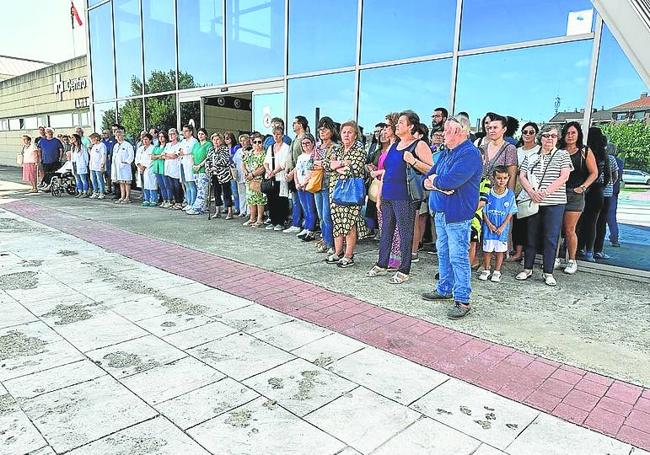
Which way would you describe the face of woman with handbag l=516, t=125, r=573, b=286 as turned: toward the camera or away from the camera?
toward the camera

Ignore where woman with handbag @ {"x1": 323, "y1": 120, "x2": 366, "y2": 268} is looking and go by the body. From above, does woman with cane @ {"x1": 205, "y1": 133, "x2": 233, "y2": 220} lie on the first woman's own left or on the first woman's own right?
on the first woman's own right

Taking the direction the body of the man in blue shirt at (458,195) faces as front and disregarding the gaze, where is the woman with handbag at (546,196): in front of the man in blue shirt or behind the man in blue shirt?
behind

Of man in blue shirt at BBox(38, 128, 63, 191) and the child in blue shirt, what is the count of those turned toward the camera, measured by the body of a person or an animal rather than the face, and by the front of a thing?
2

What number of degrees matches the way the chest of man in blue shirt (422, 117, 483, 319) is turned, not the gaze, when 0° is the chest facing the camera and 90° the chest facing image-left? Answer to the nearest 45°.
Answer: approximately 45°

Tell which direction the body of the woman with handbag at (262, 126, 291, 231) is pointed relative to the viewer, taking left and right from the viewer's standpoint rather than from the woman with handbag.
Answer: facing the viewer and to the left of the viewer

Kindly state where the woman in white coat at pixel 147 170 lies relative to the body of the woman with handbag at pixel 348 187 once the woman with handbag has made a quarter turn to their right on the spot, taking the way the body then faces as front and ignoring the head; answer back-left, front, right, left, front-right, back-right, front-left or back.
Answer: front

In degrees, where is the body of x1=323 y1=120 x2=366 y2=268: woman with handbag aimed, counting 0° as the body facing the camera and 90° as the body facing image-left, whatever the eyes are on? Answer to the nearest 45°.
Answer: approximately 45°

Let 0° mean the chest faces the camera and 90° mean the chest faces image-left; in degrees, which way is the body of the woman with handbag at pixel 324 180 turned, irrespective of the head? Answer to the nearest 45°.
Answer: approximately 45°

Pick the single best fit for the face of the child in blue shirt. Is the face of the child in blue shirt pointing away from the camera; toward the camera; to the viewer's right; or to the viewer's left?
toward the camera

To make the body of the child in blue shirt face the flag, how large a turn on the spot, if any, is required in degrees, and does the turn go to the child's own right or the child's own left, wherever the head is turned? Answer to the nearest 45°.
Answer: approximately 135° to the child's own right

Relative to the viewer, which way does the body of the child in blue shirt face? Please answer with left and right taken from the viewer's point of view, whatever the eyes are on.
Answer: facing the viewer

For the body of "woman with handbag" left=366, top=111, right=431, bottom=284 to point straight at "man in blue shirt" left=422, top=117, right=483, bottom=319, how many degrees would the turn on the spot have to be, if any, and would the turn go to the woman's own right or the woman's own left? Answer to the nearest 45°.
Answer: approximately 90° to the woman's own left
